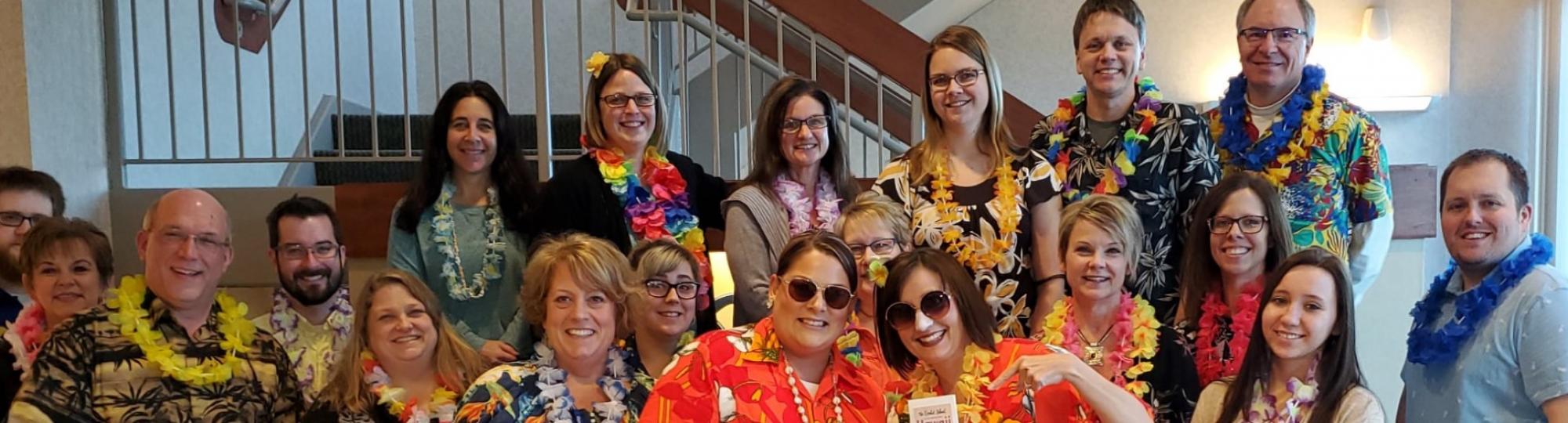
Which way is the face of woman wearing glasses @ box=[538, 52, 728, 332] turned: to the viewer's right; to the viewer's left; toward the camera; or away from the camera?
toward the camera

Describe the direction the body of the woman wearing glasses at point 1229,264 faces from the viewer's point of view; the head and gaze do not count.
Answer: toward the camera

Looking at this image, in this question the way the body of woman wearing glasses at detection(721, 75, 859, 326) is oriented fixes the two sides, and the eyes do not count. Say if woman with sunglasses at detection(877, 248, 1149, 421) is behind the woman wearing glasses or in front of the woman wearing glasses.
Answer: in front

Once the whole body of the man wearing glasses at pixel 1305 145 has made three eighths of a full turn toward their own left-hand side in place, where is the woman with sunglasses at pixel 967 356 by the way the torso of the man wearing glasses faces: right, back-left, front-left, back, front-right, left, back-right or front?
back-right

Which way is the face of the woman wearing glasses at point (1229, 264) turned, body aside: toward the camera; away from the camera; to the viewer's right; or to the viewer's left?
toward the camera

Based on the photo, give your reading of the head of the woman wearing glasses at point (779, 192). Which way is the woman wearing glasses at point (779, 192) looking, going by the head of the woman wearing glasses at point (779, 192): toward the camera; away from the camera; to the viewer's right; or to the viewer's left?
toward the camera

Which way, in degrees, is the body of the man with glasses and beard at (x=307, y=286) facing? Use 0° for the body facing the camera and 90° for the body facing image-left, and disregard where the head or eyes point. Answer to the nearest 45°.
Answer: approximately 0°

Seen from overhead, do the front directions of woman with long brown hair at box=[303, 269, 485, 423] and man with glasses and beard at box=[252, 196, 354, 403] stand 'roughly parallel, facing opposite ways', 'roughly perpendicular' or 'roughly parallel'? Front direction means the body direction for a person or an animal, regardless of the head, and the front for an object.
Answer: roughly parallel

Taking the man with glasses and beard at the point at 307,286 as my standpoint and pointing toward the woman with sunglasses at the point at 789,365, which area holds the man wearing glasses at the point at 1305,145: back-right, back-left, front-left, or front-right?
front-left

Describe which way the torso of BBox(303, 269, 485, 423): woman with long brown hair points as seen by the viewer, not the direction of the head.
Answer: toward the camera

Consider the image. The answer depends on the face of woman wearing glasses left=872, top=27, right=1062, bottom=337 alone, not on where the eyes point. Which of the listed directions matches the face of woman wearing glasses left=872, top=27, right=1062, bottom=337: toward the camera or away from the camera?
toward the camera

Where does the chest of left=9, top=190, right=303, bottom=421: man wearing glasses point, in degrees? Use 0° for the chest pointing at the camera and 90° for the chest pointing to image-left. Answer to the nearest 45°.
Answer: approximately 0°

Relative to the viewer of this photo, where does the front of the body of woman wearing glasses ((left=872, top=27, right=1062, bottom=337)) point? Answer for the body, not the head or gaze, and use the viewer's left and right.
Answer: facing the viewer
